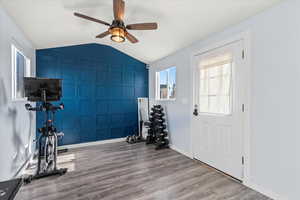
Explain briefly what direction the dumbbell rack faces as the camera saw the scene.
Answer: facing the viewer and to the left of the viewer

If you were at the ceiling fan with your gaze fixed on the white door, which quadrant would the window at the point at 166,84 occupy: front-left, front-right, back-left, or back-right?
front-left

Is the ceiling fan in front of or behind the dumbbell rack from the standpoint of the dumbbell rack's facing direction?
in front

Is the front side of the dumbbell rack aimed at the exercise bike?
yes

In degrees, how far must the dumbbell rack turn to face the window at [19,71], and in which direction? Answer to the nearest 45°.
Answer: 0° — it already faces it

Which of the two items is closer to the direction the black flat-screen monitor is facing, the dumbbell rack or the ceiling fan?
the dumbbell rack

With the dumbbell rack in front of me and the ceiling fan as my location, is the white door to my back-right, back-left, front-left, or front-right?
front-right

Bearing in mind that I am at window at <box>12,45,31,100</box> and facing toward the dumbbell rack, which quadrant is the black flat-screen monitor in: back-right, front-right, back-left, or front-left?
front-right
